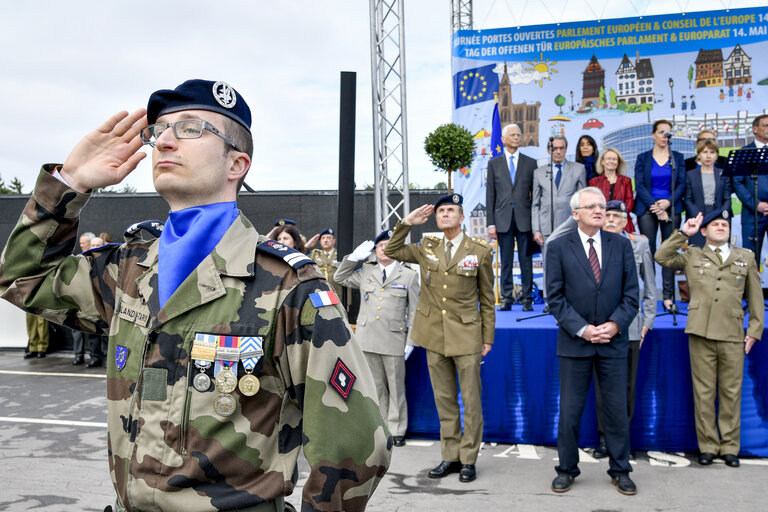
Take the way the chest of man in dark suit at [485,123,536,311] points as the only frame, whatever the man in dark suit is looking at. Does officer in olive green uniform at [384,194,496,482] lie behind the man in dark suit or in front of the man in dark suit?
in front

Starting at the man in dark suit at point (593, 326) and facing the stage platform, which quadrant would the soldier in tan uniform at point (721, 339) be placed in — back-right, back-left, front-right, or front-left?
front-right

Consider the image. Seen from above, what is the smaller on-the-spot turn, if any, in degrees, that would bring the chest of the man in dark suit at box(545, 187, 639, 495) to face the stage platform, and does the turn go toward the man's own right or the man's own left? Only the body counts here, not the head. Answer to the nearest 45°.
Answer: approximately 180°

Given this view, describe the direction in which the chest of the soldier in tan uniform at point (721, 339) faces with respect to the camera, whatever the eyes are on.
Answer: toward the camera

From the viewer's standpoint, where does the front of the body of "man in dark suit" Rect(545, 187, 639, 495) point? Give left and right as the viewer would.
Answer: facing the viewer

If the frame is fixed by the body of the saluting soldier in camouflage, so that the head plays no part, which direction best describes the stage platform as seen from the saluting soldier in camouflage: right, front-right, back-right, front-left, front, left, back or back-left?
back

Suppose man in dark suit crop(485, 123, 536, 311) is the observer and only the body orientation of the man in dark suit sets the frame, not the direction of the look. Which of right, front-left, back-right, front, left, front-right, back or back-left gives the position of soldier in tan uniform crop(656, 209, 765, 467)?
front-left

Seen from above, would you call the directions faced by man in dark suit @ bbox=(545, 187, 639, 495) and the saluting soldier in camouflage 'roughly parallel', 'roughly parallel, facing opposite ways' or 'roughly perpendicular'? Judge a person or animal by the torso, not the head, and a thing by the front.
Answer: roughly parallel

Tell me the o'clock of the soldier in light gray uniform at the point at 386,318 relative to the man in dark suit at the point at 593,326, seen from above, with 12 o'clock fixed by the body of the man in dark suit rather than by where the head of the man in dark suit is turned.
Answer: The soldier in light gray uniform is roughly at 4 o'clock from the man in dark suit.

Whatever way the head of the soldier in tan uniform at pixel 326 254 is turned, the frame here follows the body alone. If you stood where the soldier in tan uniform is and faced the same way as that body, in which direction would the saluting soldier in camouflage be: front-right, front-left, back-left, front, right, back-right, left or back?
front

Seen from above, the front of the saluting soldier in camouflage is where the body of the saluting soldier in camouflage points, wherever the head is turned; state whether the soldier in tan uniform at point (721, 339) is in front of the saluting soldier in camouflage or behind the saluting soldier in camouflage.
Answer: behind

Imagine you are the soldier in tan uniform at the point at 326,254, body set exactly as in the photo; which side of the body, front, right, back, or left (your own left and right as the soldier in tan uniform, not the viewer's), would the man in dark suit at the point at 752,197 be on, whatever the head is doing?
left

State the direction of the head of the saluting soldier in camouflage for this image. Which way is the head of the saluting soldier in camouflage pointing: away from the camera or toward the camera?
toward the camera

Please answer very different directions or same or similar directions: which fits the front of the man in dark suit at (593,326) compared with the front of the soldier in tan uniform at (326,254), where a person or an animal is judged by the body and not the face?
same or similar directions

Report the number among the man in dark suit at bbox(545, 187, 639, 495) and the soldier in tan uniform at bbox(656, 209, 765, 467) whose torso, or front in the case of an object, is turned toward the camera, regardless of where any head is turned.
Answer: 2

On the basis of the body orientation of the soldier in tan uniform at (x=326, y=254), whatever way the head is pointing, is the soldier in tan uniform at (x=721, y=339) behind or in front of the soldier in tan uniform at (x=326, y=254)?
in front
